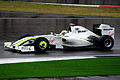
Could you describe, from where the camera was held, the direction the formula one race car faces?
facing the viewer and to the left of the viewer
